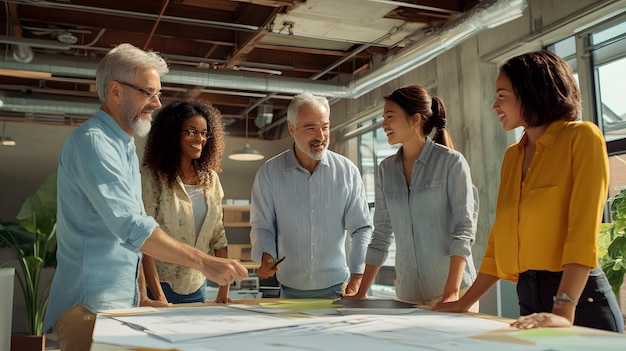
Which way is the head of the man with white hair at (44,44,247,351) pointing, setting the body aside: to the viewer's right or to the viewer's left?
to the viewer's right

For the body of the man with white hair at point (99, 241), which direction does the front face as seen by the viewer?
to the viewer's right

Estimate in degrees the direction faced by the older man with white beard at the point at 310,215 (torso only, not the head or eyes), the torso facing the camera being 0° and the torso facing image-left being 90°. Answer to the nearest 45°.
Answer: approximately 0°

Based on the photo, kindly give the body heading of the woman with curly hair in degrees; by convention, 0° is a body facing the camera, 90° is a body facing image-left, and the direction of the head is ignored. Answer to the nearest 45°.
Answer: approximately 315°

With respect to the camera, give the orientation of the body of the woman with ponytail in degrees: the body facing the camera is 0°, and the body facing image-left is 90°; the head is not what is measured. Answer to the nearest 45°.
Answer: approximately 45°

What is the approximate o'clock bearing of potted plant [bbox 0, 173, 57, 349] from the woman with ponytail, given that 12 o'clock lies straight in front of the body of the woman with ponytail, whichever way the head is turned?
The potted plant is roughly at 3 o'clock from the woman with ponytail.

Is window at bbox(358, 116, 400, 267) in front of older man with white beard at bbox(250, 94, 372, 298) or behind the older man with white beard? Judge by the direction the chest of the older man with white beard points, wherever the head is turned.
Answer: behind

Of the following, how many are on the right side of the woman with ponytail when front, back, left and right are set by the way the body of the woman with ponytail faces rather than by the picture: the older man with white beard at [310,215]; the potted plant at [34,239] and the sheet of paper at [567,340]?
2

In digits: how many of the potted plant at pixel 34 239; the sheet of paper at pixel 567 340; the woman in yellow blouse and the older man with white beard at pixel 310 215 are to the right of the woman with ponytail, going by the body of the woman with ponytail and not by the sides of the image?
2
